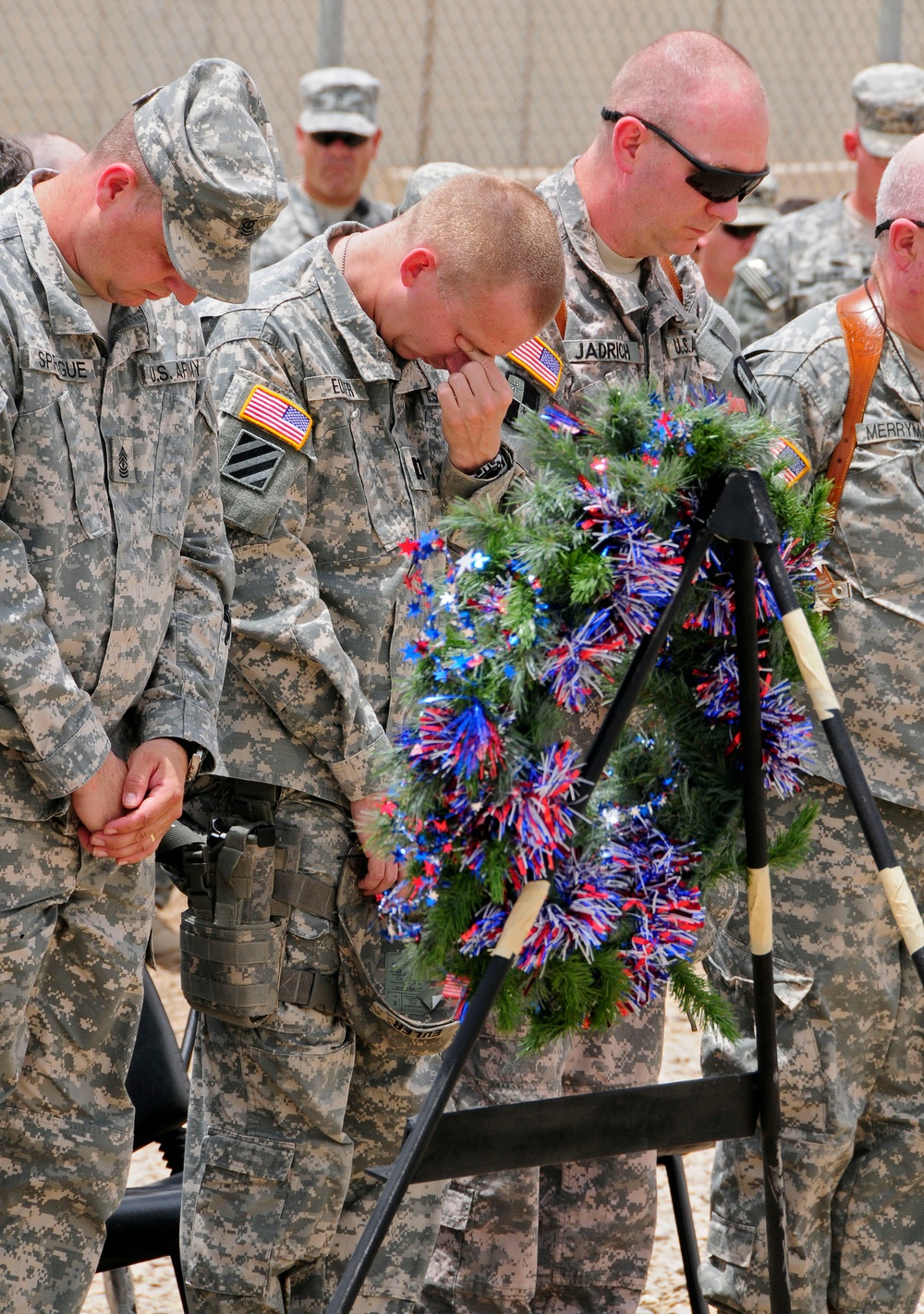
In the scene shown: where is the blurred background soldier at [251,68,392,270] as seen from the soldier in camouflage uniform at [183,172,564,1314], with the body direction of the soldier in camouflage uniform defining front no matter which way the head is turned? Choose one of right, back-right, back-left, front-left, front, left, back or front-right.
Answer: back-left

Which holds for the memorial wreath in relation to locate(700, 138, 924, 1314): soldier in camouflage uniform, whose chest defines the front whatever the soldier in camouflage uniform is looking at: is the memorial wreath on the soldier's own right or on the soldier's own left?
on the soldier's own right
